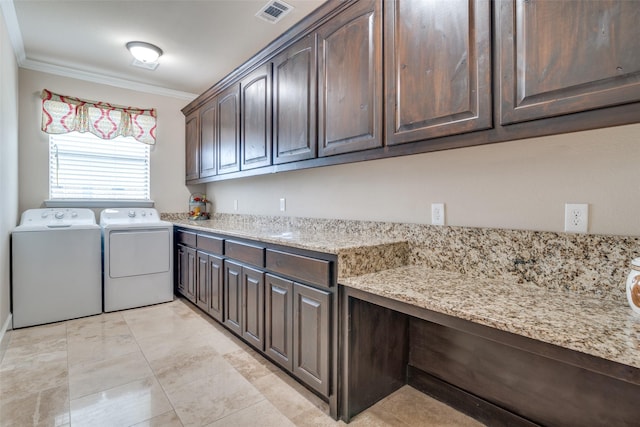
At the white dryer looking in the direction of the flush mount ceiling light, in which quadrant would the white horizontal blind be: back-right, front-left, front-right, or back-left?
back-right

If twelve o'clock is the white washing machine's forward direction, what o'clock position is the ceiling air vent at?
The ceiling air vent is roughly at 11 o'clock from the white washing machine.

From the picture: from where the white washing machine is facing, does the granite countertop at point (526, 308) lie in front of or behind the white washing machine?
in front

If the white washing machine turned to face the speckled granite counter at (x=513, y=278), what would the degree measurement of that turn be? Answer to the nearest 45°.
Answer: approximately 45° to its left

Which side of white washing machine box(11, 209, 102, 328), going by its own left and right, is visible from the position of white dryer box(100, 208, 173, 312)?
left

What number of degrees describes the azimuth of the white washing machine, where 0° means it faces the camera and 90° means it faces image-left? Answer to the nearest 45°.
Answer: approximately 0°

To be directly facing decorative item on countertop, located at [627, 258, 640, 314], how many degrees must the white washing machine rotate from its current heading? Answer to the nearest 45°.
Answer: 0° — it already faces it
